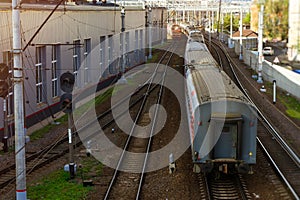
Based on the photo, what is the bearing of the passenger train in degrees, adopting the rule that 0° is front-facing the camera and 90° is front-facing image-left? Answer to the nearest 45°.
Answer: approximately 180°

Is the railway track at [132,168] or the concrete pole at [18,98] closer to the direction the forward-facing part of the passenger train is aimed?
the railway track

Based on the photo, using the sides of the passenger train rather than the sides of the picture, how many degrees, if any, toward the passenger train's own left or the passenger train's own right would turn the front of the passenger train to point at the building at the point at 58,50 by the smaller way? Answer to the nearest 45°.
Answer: approximately 45° to the passenger train's own left

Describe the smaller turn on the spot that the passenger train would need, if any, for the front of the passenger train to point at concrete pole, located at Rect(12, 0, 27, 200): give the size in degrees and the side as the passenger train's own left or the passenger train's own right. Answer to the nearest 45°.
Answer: approximately 135° to the passenger train's own left
